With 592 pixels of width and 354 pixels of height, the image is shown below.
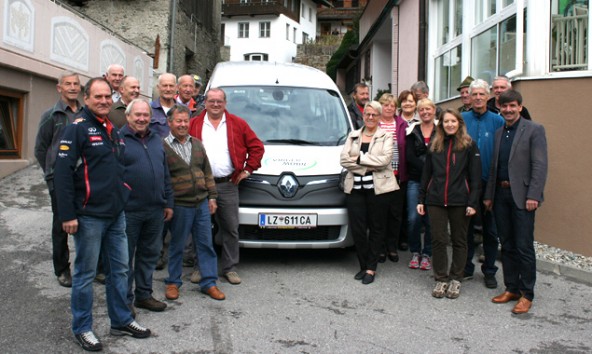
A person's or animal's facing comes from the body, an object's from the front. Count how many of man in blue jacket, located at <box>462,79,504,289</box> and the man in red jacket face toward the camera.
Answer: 2

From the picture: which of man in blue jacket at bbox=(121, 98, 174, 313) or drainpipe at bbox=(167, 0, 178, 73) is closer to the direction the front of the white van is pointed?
the man in blue jacket

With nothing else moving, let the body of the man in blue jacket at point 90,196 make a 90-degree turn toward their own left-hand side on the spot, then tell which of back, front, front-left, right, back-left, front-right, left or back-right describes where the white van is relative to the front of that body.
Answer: front

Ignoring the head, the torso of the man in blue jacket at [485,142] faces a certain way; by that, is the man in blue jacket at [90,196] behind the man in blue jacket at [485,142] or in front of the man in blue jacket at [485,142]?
in front

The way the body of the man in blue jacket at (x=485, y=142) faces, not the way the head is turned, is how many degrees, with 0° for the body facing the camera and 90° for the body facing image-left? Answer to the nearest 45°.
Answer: approximately 0°

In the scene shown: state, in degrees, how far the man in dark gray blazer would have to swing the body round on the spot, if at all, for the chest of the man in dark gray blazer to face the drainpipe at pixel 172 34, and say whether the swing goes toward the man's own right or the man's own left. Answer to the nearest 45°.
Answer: approximately 90° to the man's own right

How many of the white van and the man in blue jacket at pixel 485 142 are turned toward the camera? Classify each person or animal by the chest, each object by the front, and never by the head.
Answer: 2

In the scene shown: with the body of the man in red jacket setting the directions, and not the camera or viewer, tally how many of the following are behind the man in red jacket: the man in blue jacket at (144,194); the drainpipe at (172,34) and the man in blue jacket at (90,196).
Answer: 1

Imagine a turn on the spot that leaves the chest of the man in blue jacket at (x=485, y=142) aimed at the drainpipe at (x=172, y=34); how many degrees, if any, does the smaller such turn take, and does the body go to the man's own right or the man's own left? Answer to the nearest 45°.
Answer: approximately 135° to the man's own right

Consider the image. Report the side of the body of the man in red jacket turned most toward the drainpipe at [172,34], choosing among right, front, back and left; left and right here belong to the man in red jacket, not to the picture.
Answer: back
